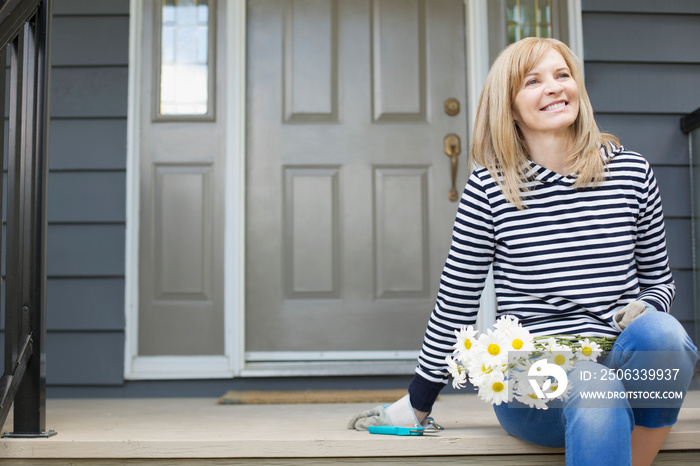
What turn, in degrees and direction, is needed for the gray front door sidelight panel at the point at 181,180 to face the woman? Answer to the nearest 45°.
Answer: approximately 45° to its left

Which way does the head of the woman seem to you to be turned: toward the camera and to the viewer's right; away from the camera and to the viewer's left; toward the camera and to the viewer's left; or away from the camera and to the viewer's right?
toward the camera and to the viewer's right

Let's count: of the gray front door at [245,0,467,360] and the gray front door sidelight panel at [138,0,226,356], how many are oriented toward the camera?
2

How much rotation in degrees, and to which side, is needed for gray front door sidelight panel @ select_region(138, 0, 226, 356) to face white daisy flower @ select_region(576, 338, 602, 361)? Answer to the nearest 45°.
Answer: approximately 45° to its left

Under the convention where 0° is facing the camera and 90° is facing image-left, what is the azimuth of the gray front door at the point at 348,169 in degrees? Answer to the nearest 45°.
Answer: approximately 0°
